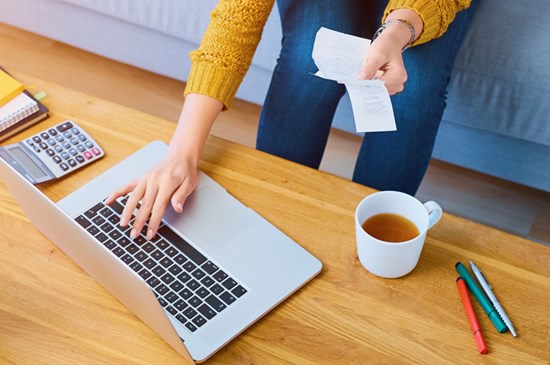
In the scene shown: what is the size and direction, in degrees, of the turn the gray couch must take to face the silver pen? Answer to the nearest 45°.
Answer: approximately 45° to its left

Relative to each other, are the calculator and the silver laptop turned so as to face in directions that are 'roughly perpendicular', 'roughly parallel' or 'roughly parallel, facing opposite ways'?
roughly parallel

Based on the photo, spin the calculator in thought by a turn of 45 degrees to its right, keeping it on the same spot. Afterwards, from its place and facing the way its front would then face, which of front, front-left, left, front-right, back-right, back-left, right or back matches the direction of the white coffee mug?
front-right

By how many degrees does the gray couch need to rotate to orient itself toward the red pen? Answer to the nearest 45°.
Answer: approximately 45° to its left

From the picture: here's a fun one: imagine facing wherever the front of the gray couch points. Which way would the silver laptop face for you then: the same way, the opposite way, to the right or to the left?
the opposite way

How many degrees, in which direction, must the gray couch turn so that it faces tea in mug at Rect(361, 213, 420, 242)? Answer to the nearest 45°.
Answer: approximately 45° to its left

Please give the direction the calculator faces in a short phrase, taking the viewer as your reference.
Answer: facing away from the viewer and to the right of the viewer

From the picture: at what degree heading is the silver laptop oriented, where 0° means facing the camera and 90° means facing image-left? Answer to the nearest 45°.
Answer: approximately 225°

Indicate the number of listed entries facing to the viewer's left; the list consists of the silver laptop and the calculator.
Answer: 0

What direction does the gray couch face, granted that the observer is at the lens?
facing the viewer and to the left of the viewer
